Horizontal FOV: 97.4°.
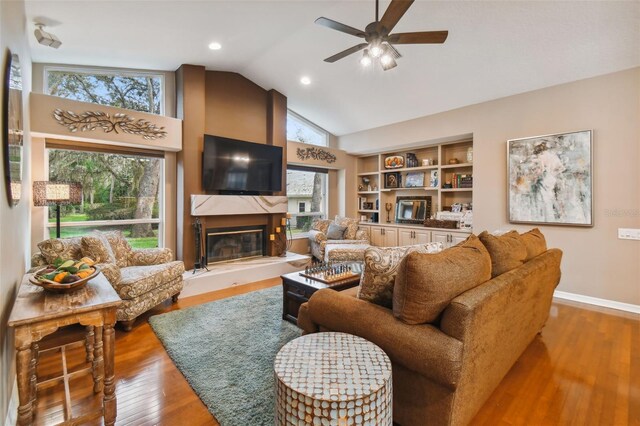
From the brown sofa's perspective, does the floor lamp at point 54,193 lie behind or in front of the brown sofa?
in front

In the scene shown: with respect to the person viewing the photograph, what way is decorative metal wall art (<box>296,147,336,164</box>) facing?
facing the viewer and to the right of the viewer

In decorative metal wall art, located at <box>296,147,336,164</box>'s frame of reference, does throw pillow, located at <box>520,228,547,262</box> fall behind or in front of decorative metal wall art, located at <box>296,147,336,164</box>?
in front

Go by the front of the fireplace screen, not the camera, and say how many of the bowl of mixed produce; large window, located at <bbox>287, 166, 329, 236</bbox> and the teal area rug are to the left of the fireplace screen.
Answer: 1

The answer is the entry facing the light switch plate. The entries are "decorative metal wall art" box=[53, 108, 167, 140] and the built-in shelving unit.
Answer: the decorative metal wall art

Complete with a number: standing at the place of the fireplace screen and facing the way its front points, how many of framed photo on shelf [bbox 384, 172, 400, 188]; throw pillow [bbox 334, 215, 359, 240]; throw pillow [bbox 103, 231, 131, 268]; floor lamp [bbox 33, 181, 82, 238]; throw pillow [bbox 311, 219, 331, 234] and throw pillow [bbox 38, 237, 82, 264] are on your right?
3

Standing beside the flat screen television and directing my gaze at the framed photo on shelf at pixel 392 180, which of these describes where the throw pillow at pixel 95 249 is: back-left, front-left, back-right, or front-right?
back-right

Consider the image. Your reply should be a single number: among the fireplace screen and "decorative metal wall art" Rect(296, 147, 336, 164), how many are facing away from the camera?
0

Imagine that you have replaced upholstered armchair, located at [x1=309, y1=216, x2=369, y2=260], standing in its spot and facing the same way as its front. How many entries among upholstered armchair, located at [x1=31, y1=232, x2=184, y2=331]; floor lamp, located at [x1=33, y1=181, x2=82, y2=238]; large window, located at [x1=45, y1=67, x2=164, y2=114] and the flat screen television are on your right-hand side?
4

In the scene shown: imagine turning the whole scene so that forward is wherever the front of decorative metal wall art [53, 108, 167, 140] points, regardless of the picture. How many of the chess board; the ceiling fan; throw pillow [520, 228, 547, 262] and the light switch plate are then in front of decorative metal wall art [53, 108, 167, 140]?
4

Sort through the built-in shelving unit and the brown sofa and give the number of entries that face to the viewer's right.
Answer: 0

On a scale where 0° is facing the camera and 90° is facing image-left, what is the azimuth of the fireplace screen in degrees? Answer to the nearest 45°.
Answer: approximately 315°

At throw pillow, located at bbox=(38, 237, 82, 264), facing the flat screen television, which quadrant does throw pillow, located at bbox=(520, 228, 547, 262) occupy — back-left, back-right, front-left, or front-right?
front-right
